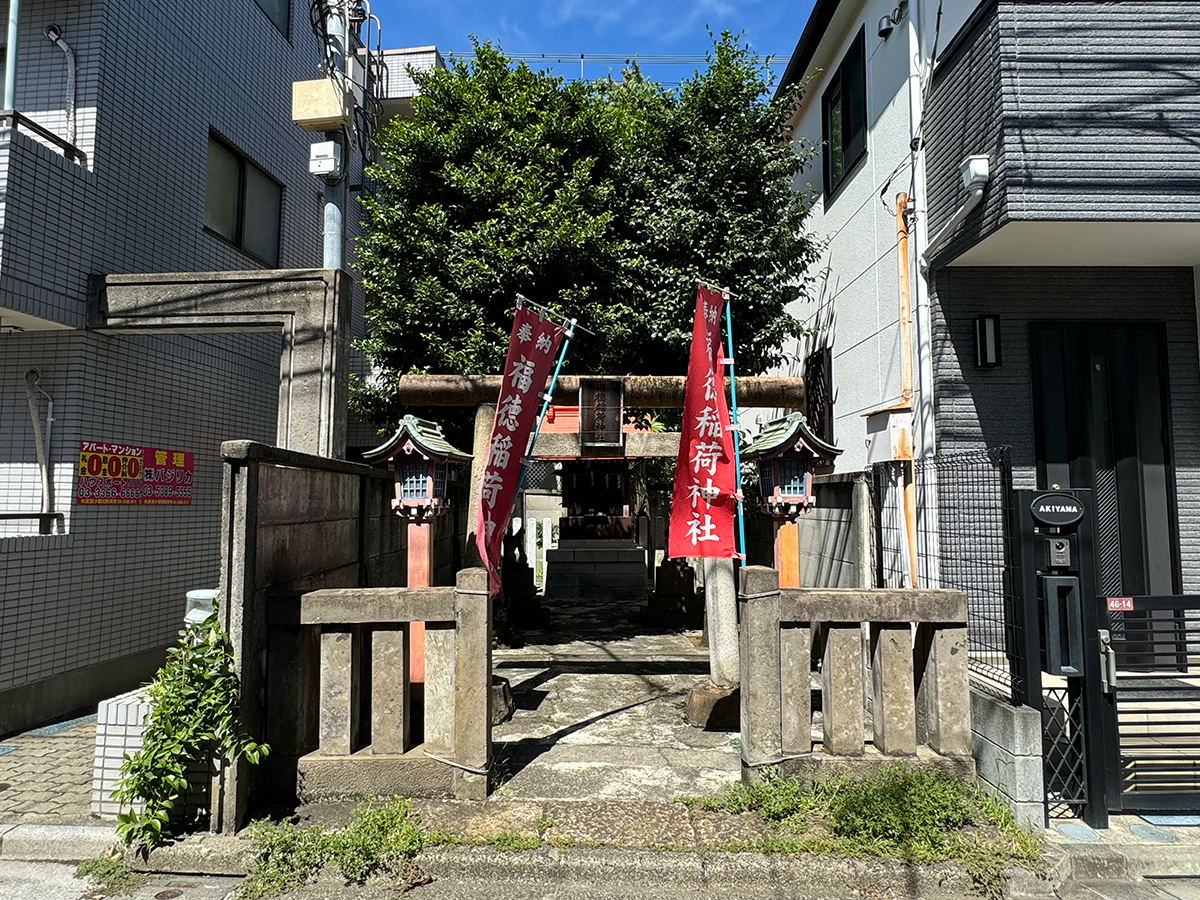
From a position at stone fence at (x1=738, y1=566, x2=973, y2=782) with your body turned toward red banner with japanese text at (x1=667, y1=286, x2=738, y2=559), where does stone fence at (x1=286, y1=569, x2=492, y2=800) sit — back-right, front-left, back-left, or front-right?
front-left

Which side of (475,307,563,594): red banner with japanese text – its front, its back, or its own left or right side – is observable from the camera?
front

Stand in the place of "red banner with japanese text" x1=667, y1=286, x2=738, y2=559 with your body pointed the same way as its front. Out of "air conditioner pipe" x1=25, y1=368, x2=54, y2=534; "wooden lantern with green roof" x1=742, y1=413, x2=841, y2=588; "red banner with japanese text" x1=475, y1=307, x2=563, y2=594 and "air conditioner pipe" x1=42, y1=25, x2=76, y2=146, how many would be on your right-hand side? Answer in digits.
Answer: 3

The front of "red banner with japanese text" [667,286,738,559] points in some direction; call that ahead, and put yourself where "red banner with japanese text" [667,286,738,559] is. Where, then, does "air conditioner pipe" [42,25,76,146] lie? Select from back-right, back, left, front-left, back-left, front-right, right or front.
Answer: right

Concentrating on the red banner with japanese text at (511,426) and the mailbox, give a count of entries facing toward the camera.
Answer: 2

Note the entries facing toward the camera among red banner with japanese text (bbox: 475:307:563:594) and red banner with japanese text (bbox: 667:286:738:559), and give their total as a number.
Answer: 2

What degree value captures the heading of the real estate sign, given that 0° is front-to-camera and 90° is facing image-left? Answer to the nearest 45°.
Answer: approximately 315°

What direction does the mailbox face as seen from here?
toward the camera

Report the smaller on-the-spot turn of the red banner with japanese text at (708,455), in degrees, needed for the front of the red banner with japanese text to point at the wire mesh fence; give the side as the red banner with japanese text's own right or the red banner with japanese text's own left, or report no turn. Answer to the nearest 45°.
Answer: approximately 135° to the red banner with japanese text's own left

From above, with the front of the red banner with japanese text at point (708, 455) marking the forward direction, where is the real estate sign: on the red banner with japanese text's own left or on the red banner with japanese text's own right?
on the red banner with japanese text's own right

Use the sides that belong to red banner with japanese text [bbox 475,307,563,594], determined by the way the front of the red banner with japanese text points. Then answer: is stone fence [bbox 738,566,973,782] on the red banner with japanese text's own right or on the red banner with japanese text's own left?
on the red banner with japanese text's own left

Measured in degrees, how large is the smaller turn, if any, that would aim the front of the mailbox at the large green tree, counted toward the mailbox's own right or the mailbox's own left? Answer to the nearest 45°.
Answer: approximately 135° to the mailbox's own right

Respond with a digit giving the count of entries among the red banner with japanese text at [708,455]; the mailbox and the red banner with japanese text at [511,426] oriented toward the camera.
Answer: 3
